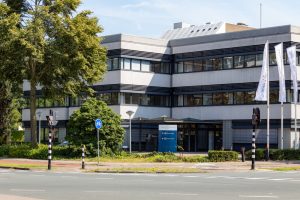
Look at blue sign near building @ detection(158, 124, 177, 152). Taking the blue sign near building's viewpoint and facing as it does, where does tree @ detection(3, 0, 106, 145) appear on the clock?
The tree is roughly at 3 o'clock from the blue sign near building.

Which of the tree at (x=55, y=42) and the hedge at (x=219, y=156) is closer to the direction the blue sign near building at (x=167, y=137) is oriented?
the hedge

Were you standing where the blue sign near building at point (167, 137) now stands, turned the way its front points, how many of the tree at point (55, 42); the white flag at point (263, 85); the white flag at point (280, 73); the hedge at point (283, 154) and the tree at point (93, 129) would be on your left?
3

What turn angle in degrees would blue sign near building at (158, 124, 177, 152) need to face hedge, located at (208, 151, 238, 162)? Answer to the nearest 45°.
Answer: approximately 45° to its left

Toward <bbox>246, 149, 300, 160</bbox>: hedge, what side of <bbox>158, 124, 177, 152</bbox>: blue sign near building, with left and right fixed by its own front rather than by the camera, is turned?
left

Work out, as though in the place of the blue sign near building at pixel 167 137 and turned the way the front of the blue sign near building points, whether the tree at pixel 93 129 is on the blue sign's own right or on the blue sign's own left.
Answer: on the blue sign's own right

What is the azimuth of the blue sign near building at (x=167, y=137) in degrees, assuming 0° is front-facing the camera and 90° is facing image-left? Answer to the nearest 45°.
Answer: approximately 0°
